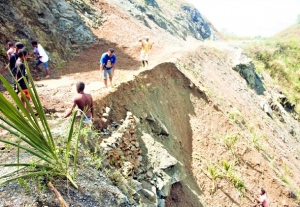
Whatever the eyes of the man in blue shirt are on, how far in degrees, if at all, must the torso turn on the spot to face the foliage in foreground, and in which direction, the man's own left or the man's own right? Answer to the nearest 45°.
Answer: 0° — they already face it

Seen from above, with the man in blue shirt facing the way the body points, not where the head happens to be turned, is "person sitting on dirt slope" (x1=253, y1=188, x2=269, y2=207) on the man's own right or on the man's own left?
on the man's own left

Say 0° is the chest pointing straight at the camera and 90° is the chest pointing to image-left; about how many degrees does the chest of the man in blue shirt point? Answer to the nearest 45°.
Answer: approximately 0°

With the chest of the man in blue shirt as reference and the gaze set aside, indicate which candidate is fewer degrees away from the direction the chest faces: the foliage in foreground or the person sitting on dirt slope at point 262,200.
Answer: the foliage in foreground

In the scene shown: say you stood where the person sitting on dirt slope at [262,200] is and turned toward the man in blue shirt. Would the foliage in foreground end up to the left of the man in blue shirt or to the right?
left

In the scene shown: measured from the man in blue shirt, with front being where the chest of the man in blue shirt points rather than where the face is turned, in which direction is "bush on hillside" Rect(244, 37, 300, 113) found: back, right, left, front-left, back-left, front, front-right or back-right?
back-left

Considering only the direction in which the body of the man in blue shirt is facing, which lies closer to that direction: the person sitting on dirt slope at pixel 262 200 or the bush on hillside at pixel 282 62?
the person sitting on dirt slope
